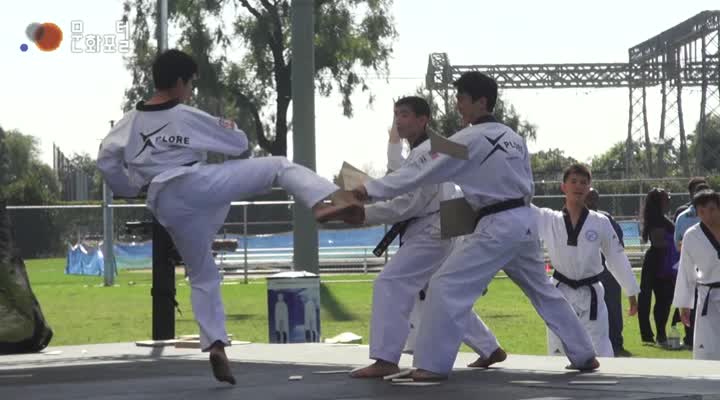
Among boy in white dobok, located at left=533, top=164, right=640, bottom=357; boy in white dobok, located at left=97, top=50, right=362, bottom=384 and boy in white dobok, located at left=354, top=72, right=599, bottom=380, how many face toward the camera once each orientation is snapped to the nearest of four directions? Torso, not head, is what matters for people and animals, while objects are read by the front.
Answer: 1

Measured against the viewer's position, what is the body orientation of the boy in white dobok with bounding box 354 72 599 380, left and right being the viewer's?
facing away from the viewer and to the left of the viewer

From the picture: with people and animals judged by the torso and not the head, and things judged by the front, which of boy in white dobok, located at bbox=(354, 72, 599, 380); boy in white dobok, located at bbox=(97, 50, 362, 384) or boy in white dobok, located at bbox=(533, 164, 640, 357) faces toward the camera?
boy in white dobok, located at bbox=(533, 164, 640, 357)

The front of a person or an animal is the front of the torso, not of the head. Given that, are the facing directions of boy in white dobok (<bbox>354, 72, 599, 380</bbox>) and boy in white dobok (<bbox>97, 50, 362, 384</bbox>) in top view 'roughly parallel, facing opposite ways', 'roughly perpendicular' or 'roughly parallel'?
roughly perpendicular

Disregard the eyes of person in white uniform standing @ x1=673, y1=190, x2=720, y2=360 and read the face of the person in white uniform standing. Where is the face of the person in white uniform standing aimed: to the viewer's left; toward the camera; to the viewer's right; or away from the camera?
to the viewer's left

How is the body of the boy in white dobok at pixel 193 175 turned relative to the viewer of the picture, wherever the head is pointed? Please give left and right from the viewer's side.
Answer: facing away from the viewer and to the right of the viewer

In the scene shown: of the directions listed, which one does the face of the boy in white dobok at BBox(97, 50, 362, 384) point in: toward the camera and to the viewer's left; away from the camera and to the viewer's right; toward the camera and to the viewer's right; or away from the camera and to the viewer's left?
away from the camera and to the viewer's right

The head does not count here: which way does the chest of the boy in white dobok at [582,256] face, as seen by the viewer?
toward the camera

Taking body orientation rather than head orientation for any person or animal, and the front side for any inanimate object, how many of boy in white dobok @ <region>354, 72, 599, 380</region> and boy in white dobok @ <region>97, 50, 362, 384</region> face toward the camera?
0
